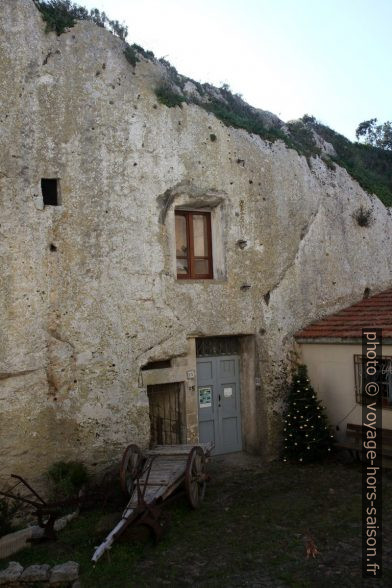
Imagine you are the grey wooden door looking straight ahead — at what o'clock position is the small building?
The small building is roughly at 9 o'clock from the grey wooden door.

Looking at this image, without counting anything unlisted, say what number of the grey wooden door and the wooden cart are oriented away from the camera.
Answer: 0

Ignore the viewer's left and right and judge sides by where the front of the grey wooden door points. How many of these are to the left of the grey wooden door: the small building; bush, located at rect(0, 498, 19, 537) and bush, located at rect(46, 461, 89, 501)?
1

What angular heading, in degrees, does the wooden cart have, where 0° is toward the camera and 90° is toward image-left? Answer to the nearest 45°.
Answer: approximately 45°

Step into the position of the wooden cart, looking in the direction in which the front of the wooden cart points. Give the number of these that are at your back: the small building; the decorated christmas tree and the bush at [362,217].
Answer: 3

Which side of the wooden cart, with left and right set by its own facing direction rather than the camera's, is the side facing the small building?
back

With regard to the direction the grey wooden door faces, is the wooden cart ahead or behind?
ahead

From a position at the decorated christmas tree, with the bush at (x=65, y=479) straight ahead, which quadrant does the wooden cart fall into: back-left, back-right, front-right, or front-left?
front-left

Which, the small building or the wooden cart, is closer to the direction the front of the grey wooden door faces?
the wooden cart

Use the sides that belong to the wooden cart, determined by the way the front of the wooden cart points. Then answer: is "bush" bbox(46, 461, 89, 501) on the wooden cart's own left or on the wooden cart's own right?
on the wooden cart's own right

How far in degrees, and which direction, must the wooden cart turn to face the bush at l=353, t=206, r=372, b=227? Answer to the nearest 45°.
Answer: approximately 180°

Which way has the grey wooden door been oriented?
toward the camera
